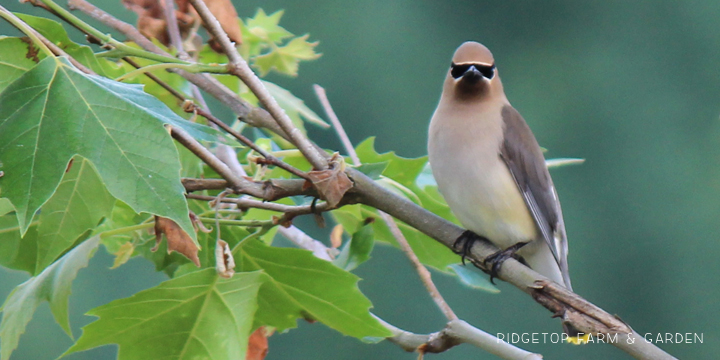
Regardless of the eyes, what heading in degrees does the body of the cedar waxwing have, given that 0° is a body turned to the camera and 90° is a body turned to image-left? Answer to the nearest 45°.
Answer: approximately 45°

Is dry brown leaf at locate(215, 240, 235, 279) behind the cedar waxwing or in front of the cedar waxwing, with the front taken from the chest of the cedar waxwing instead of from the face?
in front

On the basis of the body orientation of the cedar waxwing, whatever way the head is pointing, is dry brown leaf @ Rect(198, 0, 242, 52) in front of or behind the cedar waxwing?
in front
